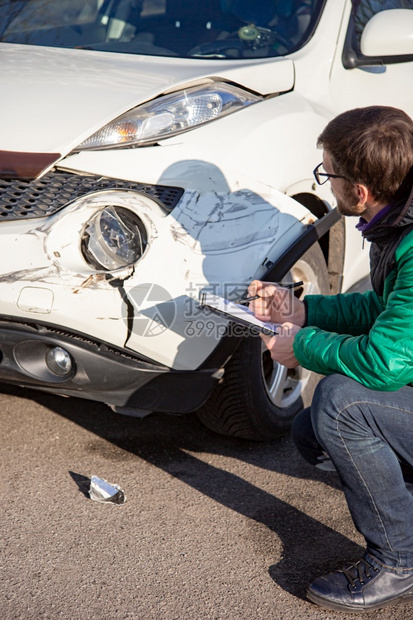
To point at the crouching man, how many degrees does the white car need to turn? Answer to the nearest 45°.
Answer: approximately 90° to its left

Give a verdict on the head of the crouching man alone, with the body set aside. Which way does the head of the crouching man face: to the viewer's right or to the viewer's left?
to the viewer's left

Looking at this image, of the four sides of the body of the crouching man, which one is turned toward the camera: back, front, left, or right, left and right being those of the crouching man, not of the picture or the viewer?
left

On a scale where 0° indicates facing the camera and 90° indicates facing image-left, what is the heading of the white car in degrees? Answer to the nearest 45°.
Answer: approximately 45°
